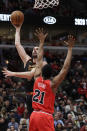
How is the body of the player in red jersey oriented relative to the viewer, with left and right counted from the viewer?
facing away from the viewer and to the right of the viewer
